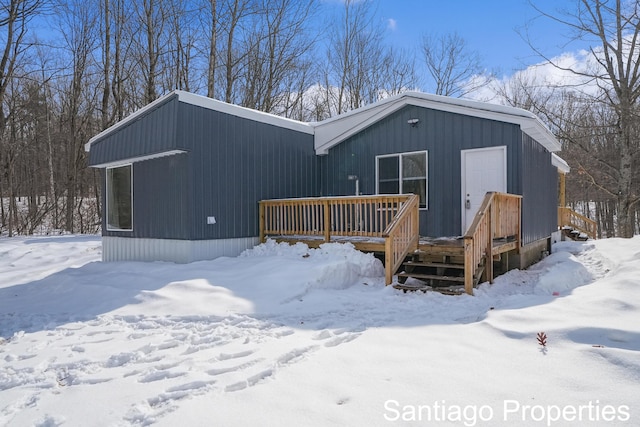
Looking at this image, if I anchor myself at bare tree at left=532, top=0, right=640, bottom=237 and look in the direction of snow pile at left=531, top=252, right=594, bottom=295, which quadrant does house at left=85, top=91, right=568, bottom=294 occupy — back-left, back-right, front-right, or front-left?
front-right

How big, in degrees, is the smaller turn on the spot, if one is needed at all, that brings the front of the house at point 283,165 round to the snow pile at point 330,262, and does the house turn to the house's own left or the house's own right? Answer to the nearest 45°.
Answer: approximately 45° to the house's own left

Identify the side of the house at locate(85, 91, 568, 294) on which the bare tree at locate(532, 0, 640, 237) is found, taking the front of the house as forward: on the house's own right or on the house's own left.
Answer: on the house's own left

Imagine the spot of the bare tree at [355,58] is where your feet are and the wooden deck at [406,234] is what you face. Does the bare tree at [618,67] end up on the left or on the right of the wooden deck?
left

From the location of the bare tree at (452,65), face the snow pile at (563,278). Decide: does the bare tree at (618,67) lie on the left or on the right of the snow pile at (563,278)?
left

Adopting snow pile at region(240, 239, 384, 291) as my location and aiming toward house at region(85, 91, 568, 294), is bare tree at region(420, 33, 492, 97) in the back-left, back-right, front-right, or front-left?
front-right

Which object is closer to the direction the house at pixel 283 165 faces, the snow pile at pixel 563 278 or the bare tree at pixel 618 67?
the snow pile

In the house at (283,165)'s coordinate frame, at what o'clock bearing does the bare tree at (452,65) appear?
The bare tree is roughly at 7 o'clock from the house.

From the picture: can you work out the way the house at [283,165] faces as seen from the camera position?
facing the viewer

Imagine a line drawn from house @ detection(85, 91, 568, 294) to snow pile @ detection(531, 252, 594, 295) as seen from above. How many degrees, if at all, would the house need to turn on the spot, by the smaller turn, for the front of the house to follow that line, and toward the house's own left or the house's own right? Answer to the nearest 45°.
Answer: approximately 90° to the house's own left

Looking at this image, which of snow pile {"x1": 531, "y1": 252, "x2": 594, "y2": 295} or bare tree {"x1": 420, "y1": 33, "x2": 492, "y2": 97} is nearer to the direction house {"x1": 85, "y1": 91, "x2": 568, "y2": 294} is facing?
the snow pile

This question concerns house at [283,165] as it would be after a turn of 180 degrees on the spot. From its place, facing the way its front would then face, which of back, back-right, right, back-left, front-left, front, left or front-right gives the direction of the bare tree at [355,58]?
front
